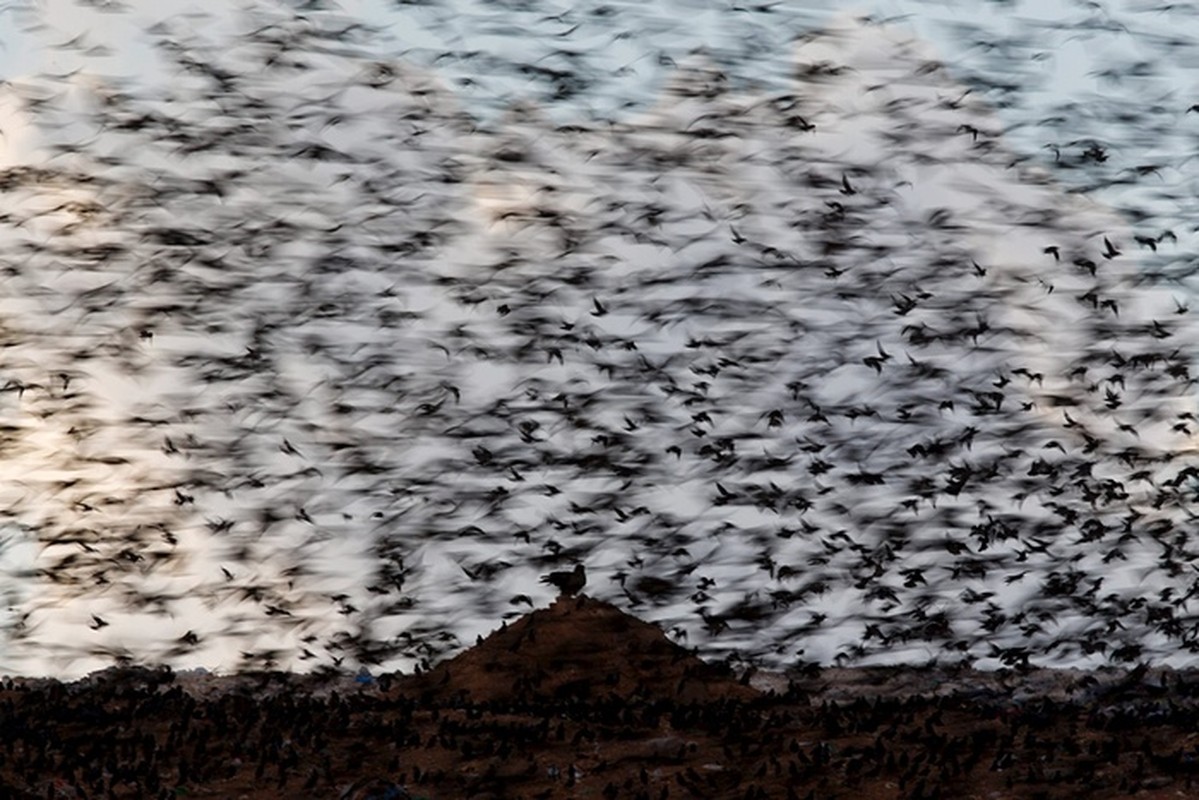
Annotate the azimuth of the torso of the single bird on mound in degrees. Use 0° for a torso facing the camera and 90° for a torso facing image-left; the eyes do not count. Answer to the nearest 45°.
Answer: approximately 270°
